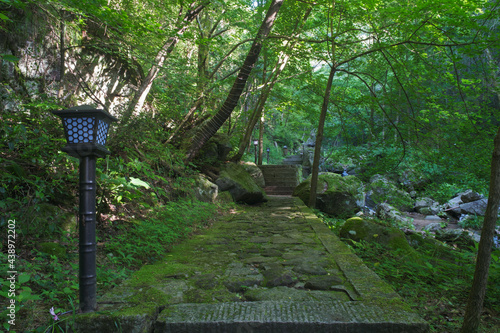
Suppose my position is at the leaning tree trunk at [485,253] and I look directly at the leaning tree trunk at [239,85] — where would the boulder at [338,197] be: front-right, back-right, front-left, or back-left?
front-right

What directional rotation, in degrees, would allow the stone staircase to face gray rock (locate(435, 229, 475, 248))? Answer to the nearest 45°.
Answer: approximately 45° to its left

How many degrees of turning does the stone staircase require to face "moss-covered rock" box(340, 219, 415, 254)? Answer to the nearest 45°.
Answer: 0° — it already faces it

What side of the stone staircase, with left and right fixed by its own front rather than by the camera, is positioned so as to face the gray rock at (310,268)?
front

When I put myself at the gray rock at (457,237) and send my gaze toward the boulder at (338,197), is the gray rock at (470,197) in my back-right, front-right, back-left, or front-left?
front-right

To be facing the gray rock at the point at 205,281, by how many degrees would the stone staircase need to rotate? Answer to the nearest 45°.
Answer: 0° — it already faces it

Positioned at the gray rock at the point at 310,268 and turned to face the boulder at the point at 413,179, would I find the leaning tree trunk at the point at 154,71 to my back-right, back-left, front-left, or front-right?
front-left

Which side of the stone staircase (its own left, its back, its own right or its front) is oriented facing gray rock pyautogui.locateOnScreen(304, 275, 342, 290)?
front

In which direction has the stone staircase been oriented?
toward the camera

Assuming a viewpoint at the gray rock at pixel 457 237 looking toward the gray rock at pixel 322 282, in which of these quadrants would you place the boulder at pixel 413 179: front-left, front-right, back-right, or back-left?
back-right

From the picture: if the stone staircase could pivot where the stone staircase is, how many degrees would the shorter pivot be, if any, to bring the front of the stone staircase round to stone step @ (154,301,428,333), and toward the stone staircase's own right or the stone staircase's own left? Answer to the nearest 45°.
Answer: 0° — it already faces it

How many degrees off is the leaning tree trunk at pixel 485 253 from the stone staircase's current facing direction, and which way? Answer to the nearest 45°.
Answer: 0° — it already faces it
